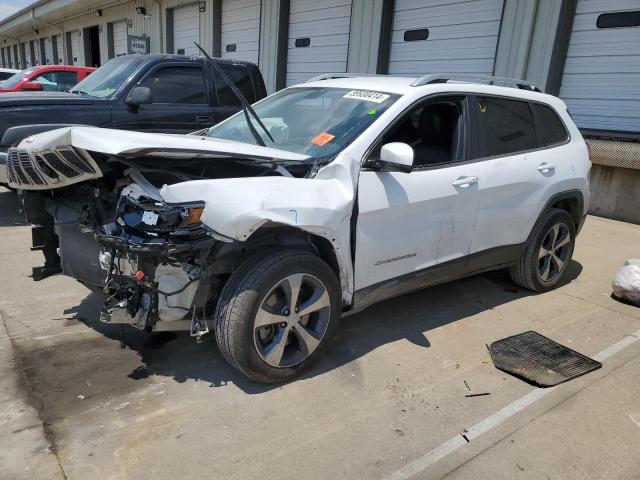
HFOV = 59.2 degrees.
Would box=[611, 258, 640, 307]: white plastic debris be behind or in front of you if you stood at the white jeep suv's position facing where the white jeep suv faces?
behind

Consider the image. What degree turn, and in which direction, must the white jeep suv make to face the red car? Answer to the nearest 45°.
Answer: approximately 90° to its right

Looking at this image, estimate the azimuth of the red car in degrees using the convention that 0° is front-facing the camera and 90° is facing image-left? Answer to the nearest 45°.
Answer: approximately 45°

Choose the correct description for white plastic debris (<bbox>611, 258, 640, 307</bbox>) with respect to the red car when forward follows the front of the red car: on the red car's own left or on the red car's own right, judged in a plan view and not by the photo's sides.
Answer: on the red car's own left

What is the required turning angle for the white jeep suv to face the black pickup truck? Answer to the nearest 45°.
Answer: approximately 90° to its right

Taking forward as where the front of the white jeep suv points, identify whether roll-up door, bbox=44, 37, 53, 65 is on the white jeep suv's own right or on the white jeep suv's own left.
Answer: on the white jeep suv's own right

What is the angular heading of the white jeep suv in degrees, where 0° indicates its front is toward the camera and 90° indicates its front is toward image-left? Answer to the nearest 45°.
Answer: approximately 45°
